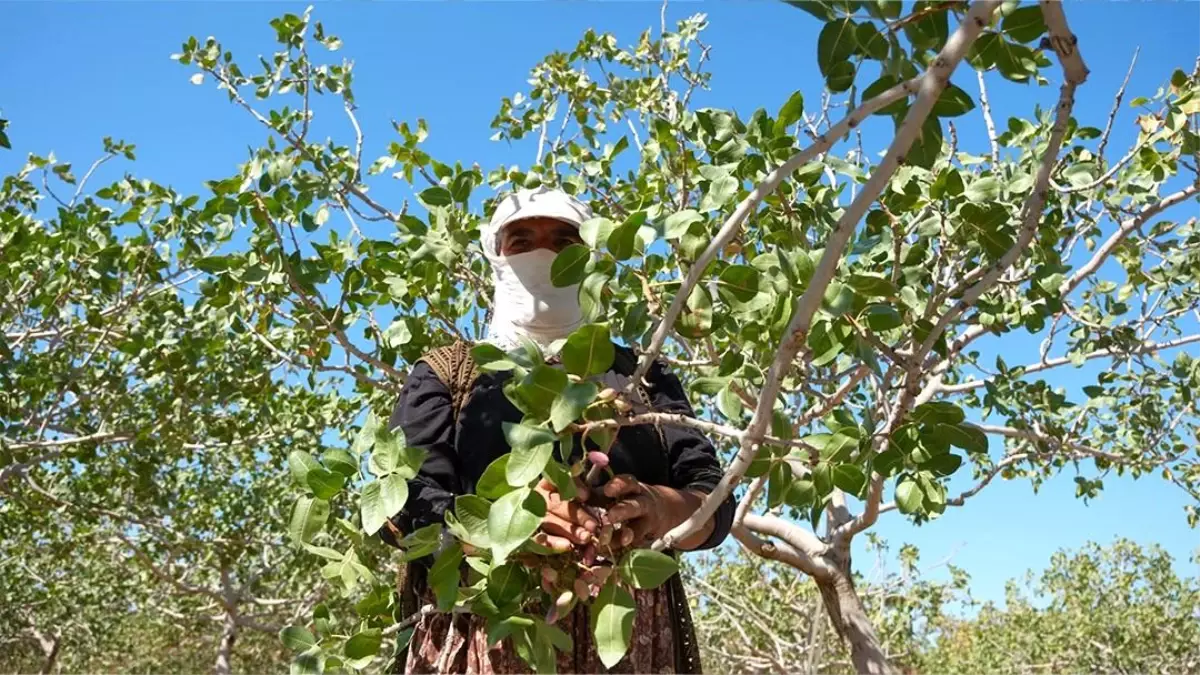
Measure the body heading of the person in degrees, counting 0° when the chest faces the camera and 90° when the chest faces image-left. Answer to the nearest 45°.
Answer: approximately 0°
